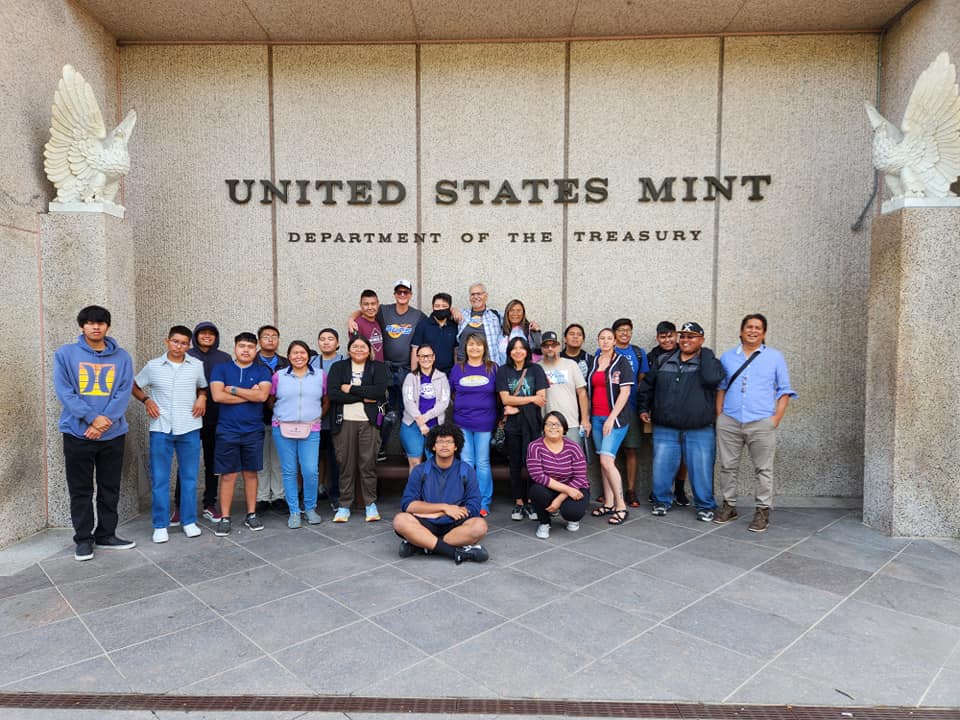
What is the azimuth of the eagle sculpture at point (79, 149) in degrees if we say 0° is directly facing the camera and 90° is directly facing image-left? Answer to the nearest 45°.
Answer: approximately 315°

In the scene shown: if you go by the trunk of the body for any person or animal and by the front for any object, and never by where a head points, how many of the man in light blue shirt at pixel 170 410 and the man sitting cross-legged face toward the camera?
2

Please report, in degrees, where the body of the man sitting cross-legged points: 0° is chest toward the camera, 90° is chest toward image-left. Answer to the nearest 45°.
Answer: approximately 0°

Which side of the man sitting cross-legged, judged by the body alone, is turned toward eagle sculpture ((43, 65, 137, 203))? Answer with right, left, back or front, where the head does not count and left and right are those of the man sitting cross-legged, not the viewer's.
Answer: right

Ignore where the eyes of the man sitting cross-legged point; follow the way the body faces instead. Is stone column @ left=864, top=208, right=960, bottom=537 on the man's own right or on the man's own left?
on the man's own left

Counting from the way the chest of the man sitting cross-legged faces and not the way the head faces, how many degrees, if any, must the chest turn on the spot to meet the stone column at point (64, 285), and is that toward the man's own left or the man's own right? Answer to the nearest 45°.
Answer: approximately 90° to the man's own right

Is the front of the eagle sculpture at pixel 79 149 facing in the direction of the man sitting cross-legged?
yes

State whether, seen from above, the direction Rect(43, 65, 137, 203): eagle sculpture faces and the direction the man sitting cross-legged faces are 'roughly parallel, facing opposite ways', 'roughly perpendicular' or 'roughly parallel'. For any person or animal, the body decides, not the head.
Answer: roughly perpendicular
